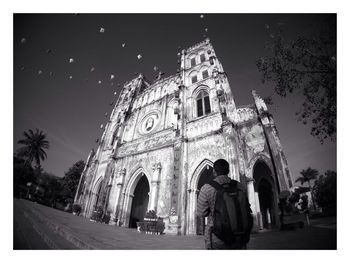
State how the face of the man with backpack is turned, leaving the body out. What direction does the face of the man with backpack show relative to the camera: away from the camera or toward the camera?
away from the camera

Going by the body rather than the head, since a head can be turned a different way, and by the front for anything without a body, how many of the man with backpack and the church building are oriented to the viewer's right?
0

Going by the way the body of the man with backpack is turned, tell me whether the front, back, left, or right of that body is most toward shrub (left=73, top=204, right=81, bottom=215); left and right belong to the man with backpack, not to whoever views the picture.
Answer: front

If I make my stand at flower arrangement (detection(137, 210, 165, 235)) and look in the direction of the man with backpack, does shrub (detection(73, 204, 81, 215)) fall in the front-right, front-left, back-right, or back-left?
back-right

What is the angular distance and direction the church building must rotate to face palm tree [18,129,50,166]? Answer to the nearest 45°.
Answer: approximately 90° to its right

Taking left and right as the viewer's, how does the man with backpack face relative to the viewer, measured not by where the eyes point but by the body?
facing away from the viewer and to the left of the viewer

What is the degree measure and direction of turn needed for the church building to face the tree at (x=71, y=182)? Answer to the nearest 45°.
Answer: approximately 90° to its right

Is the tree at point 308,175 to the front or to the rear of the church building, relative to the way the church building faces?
to the rear

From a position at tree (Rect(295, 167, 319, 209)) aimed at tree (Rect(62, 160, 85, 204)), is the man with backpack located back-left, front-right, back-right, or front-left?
front-left
